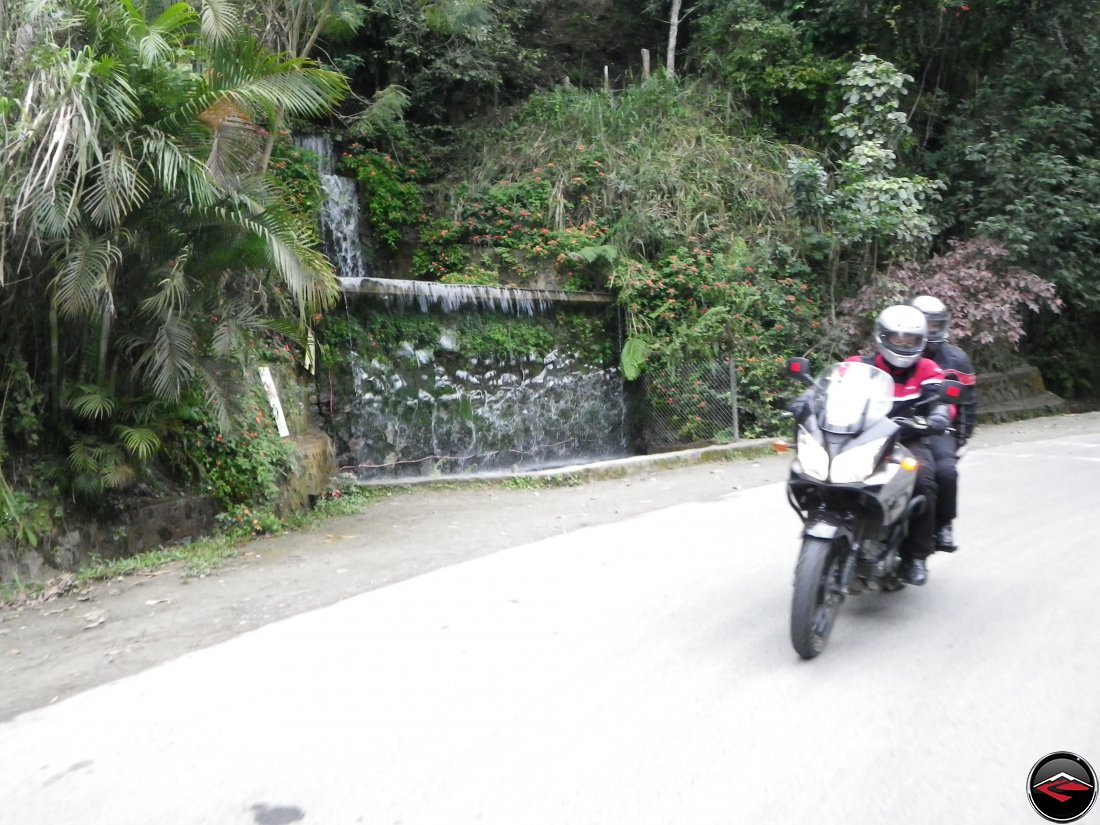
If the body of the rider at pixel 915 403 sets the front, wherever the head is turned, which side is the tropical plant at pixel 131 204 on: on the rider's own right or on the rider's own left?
on the rider's own right

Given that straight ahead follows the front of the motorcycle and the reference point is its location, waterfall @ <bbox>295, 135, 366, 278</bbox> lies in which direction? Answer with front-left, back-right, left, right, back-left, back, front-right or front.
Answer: right

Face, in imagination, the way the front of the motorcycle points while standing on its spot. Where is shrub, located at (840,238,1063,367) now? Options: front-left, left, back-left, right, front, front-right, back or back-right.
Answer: back-right

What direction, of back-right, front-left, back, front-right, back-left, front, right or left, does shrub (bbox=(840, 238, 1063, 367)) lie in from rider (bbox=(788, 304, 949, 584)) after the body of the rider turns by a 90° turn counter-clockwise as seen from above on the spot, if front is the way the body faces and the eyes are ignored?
back-left

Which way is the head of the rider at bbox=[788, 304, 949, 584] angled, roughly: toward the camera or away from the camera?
toward the camera

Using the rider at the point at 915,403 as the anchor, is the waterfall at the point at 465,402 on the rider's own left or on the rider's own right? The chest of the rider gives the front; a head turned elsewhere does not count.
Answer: on the rider's own right

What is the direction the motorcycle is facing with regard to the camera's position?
facing the viewer and to the left of the viewer

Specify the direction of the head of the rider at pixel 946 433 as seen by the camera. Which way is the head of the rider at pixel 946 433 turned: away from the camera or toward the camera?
toward the camera

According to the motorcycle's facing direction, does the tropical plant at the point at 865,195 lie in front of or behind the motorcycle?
behind
